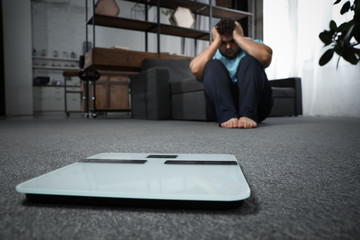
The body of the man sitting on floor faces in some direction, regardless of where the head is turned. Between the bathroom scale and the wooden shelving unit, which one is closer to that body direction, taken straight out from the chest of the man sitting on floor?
the bathroom scale

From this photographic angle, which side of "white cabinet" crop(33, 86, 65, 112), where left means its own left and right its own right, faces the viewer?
front

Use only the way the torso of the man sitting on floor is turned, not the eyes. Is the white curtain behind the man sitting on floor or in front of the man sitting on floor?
behind

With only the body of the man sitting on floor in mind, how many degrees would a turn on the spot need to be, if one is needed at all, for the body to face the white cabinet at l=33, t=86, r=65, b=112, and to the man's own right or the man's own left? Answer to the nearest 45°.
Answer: approximately 135° to the man's own right

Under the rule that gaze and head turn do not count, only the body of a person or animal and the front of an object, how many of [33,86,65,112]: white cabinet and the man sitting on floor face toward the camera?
2

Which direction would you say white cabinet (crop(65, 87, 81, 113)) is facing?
toward the camera

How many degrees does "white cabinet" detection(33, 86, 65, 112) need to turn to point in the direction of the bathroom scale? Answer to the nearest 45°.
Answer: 0° — it already faces it

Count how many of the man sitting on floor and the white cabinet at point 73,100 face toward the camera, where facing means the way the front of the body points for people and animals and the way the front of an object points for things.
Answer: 2

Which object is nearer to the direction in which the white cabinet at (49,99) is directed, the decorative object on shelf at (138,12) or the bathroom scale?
the bathroom scale

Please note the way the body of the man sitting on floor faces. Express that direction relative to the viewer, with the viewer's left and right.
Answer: facing the viewer
